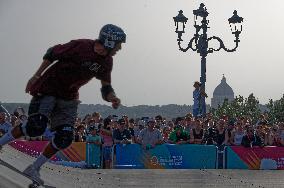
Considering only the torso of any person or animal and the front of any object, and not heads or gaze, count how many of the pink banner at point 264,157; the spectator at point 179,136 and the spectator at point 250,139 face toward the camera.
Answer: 3

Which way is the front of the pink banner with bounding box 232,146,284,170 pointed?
toward the camera

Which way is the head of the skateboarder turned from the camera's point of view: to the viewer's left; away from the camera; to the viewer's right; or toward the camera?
to the viewer's right

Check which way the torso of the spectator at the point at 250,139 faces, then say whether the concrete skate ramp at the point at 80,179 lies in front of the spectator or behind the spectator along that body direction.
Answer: in front

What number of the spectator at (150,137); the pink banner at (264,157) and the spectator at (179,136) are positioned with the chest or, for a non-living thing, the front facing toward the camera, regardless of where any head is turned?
3

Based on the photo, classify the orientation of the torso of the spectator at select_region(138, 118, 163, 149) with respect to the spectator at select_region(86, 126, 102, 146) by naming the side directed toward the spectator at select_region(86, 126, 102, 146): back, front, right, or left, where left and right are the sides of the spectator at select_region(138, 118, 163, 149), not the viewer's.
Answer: right

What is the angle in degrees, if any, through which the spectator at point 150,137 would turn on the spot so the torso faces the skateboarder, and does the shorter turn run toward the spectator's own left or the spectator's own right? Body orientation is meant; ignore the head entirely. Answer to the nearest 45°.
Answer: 0° — they already face them

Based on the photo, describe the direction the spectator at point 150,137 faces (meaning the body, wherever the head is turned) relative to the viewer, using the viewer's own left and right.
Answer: facing the viewer

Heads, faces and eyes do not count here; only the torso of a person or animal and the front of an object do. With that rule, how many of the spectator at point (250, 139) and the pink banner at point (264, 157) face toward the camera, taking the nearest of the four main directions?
2

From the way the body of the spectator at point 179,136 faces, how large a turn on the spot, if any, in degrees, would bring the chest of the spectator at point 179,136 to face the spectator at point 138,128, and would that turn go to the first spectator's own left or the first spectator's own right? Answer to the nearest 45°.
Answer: approximately 135° to the first spectator's own right

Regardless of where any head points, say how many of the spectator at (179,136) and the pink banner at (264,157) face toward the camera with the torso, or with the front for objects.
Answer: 2

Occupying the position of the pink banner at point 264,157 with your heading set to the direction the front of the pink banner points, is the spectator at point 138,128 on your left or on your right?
on your right
